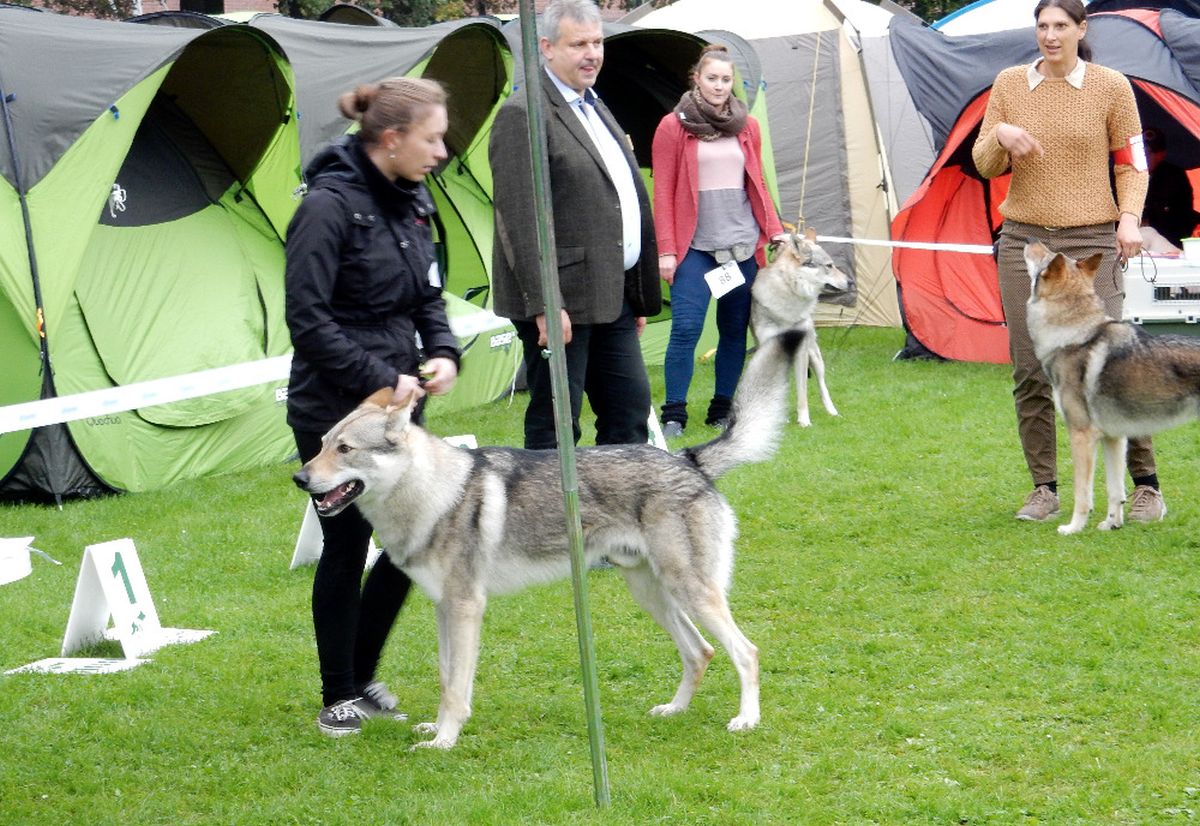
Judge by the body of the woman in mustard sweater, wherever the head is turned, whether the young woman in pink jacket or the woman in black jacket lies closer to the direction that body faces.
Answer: the woman in black jacket

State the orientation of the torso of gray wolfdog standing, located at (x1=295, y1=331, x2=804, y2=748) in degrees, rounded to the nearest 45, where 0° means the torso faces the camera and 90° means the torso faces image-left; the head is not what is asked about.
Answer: approximately 90°

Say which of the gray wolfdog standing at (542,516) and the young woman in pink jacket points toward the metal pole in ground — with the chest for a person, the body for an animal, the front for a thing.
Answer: the young woman in pink jacket

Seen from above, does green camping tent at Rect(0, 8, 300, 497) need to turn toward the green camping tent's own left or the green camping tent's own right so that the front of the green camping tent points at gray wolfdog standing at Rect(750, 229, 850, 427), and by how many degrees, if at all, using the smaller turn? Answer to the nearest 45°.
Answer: approximately 45° to the green camping tent's own left

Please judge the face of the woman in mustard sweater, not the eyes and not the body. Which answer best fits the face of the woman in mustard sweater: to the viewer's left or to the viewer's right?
to the viewer's left

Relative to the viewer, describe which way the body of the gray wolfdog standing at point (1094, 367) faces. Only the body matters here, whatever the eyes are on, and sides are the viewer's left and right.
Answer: facing to the left of the viewer

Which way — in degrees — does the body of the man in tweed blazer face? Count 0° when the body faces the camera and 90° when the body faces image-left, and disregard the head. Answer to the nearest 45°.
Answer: approximately 315°

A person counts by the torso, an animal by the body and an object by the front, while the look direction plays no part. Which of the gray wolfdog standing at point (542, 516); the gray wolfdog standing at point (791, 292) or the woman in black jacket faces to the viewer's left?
the gray wolfdog standing at point (542, 516)
